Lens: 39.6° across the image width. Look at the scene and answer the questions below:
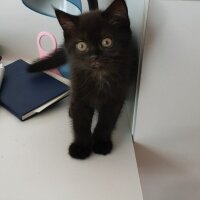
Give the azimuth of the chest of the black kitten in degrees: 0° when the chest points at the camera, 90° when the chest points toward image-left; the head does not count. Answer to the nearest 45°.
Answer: approximately 0°

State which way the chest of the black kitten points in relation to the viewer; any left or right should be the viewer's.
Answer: facing the viewer
